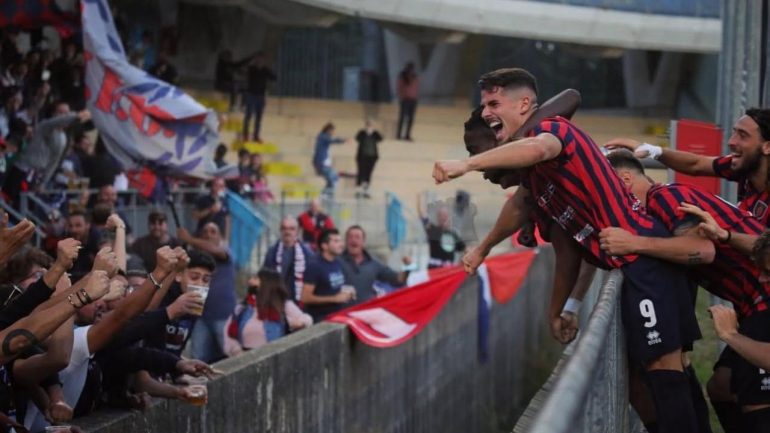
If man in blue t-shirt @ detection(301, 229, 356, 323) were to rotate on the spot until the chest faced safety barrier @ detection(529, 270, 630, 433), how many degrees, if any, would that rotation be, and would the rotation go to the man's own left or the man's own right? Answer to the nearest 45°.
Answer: approximately 45° to the man's own right

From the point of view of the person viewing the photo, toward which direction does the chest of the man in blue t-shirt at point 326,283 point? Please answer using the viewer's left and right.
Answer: facing the viewer and to the right of the viewer

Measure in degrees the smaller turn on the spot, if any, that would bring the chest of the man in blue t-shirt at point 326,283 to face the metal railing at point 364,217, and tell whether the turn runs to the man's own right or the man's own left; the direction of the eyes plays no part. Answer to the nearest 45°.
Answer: approximately 135° to the man's own left

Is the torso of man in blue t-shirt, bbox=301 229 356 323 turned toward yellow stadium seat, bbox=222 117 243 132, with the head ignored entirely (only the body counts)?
no

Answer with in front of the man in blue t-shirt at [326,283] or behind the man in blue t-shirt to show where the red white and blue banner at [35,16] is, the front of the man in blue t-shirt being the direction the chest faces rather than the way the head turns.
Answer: behind

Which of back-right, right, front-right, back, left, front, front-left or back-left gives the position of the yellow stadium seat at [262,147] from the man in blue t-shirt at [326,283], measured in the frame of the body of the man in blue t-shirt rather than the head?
back-left

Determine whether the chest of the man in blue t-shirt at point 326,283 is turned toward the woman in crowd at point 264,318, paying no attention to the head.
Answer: no

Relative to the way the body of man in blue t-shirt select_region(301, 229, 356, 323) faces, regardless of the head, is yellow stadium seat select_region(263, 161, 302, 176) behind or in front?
behind

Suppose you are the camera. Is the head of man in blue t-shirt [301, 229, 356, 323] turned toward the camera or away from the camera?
toward the camera

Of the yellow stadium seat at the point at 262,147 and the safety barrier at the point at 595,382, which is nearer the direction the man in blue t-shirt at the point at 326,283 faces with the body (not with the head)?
the safety barrier
